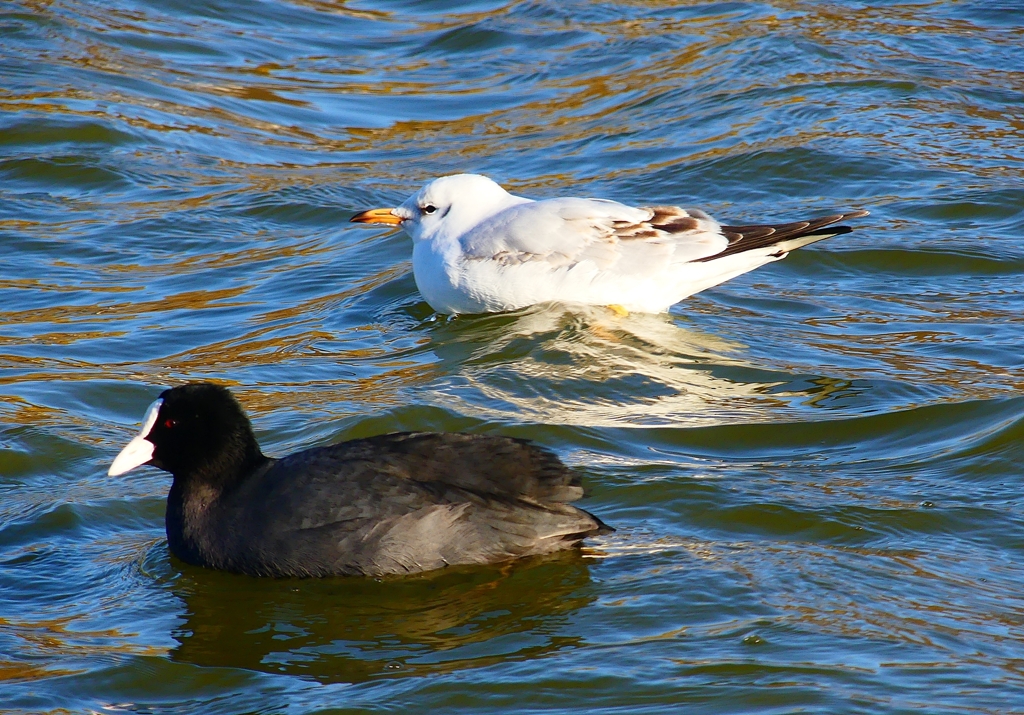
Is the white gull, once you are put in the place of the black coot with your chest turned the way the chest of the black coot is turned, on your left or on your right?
on your right

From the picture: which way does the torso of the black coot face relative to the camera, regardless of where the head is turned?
to the viewer's left

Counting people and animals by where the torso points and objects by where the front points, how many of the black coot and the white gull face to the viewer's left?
2

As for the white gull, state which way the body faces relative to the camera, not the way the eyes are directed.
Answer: to the viewer's left

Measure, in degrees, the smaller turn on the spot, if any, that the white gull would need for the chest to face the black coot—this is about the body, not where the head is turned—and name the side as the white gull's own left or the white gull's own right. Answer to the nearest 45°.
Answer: approximately 90° to the white gull's own left
